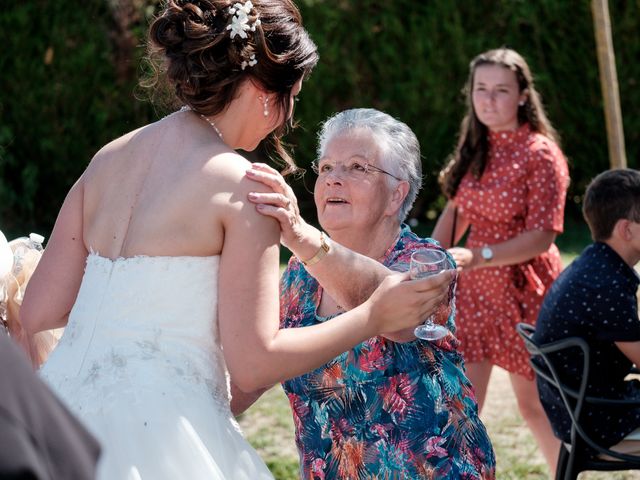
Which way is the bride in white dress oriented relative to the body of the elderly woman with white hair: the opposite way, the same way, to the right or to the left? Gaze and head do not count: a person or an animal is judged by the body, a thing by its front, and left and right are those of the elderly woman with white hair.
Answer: the opposite way

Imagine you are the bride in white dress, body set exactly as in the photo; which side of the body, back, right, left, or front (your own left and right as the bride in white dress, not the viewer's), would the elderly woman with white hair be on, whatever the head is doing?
front

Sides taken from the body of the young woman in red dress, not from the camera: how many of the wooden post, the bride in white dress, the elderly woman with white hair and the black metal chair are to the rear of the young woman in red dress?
1

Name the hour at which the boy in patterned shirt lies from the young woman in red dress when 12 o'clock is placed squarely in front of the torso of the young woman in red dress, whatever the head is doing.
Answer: The boy in patterned shirt is roughly at 10 o'clock from the young woman in red dress.

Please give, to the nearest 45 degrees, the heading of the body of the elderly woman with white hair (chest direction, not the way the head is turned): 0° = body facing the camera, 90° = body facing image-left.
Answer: approximately 45°

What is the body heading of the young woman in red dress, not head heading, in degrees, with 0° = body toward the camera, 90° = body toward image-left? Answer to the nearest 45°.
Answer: approximately 45°

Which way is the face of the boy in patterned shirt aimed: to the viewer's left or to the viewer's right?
to the viewer's right

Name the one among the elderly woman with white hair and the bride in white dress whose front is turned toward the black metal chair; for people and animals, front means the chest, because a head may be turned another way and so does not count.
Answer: the bride in white dress

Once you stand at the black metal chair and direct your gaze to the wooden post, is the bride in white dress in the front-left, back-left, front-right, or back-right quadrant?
back-left

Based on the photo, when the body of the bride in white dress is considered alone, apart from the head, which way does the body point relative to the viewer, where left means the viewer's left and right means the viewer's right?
facing away from the viewer and to the right of the viewer

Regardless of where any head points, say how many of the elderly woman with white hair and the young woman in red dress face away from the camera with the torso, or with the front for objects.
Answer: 0

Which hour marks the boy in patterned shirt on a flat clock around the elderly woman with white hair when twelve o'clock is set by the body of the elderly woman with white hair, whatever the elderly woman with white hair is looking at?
The boy in patterned shirt is roughly at 6 o'clock from the elderly woman with white hair.

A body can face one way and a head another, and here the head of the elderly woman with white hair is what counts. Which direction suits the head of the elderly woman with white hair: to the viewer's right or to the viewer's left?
to the viewer's left

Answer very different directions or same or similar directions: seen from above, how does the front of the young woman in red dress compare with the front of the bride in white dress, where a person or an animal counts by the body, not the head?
very different directions

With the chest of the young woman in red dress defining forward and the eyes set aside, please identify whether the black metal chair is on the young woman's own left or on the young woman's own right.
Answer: on the young woman's own left

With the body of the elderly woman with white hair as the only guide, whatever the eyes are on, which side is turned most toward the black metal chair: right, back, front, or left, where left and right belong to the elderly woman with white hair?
back
